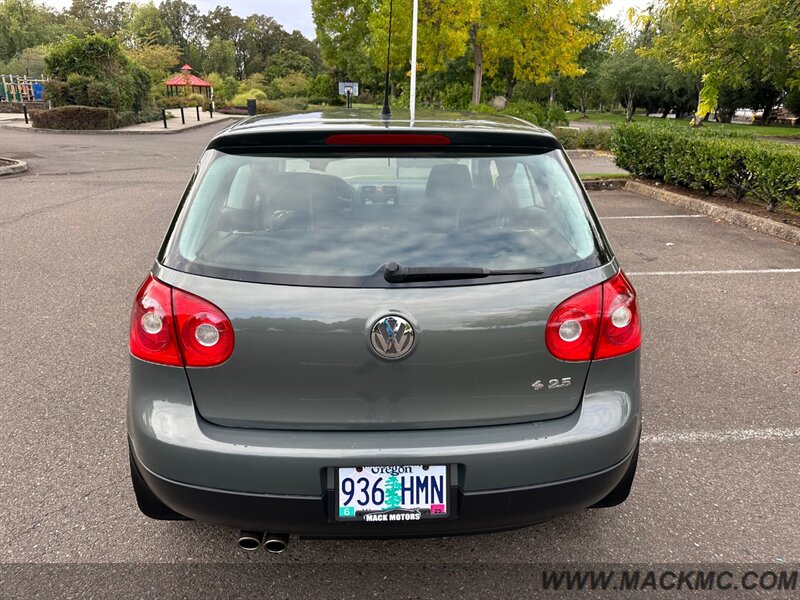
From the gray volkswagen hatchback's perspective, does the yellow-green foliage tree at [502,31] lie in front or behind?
in front

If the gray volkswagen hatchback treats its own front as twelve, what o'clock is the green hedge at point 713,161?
The green hedge is roughly at 1 o'clock from the gray volkswagen hatchback.

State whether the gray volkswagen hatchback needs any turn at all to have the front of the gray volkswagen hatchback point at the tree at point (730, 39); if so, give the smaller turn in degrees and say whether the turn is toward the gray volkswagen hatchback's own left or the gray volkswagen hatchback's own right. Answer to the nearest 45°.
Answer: approximately 45° to the gray volkswagen hatchback's own right

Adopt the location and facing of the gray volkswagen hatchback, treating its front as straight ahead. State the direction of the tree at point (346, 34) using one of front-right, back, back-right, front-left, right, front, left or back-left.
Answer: front

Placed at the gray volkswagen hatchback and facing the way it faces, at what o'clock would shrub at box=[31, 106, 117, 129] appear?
The shrub is roughly at 11 o'clock from the gray volkswagen hatchback.

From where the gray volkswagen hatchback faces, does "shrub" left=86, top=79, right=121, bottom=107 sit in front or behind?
in front

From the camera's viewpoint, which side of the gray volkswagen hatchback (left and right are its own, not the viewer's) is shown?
back

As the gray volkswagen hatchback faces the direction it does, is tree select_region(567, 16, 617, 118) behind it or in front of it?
in front

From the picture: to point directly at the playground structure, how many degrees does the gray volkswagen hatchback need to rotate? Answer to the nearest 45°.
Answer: approximately 45° to its left

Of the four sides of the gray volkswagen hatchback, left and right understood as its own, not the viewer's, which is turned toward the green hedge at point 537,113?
front
